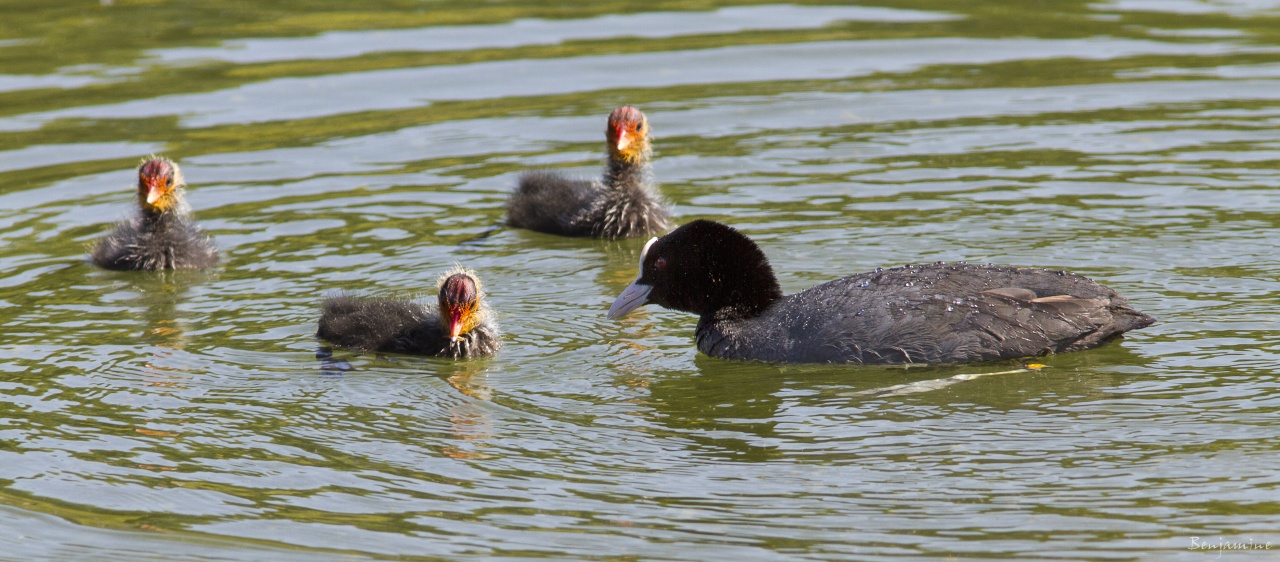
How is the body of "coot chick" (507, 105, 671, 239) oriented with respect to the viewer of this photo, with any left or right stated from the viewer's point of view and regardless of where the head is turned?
facing the viewer and to the right of the viewer

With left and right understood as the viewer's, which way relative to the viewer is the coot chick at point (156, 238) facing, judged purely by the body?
facing the viewer

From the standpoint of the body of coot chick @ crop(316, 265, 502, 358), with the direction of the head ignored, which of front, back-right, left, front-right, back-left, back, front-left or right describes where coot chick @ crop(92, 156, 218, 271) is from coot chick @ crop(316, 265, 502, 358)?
back-left

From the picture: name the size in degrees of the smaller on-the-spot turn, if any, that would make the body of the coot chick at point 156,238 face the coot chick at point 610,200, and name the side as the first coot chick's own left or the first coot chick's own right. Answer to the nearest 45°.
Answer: approximately 90° to the first coot chick's own left

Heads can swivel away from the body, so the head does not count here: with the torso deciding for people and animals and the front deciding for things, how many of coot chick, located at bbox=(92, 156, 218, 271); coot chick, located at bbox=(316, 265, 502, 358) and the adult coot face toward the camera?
1

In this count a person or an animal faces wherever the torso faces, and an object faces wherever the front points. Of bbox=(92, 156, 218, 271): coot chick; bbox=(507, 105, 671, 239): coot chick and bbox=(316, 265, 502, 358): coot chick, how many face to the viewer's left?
0

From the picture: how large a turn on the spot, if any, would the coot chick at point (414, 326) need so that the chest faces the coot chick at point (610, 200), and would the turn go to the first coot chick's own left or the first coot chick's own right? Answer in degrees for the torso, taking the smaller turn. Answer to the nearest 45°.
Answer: approximately 45° to the first coot chick's own left

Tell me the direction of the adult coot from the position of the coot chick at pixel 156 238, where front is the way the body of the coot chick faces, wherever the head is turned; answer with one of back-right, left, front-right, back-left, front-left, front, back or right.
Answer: front-left

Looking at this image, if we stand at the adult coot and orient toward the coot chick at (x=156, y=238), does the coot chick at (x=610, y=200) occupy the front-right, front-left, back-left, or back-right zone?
front-right

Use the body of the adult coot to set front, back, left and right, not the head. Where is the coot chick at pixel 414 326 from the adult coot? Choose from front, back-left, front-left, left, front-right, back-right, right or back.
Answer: front

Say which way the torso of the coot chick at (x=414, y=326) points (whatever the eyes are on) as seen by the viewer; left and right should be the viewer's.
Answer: facing to the right of the viewer

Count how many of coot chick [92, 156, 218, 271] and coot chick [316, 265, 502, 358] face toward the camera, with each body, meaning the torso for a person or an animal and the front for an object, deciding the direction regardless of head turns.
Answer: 1

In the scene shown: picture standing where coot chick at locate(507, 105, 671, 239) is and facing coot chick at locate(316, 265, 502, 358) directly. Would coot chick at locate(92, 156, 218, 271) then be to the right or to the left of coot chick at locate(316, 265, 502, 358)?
right

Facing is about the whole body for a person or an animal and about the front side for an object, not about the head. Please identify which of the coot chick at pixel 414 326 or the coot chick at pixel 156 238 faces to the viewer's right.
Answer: the coot chick at pixel 414 326

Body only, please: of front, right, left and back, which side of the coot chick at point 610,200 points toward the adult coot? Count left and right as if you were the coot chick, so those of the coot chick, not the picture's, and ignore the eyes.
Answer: front

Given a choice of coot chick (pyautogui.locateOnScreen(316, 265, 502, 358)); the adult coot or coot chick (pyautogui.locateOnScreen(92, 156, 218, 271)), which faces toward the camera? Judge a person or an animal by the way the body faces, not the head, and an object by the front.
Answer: coot chick (pyautogui.locateOnScreen(92, 156, 218, 271))

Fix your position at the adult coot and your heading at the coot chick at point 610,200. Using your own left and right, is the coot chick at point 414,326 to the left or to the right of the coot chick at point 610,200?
left

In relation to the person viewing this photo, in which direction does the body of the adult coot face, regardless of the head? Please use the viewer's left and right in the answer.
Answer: facing to the left of the viewer
